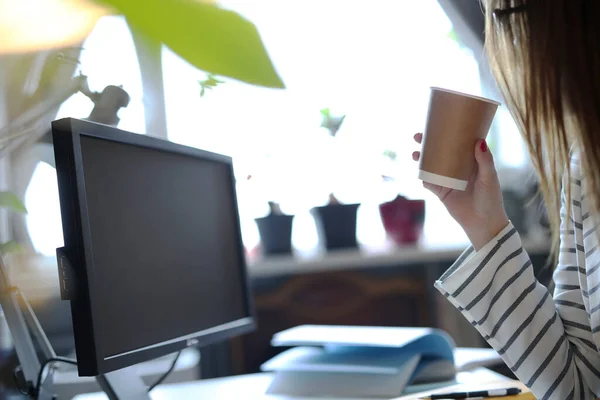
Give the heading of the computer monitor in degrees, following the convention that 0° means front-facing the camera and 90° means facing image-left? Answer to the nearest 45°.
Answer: approximately 315°

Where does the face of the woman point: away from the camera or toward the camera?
away from the camera

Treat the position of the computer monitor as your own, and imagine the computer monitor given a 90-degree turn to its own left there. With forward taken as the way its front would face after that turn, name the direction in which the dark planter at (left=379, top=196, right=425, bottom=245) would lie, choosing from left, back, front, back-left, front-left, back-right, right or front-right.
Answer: front

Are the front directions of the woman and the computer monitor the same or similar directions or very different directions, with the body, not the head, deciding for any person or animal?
very different directions

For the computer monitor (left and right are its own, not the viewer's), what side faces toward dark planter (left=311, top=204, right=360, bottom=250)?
left

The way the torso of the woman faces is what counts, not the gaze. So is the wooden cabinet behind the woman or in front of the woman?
in front

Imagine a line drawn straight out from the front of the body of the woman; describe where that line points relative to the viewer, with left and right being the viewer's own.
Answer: facing away from the viewer and to the left of the viewer

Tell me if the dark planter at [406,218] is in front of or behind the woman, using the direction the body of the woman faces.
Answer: in front

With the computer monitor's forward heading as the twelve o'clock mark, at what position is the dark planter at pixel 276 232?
The dark planter is roughly at 8 o'clock from the computer monitor.
